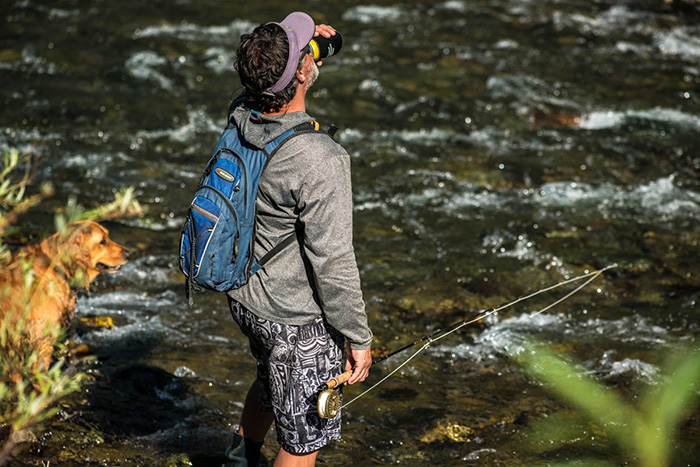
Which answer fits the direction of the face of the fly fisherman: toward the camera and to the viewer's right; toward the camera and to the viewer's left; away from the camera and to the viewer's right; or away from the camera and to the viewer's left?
away from the camera and to the viewer's right

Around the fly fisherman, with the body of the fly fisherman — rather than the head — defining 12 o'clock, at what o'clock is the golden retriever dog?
The golden retriever dog is roughly at 9 o'clock from the fly fisherman.

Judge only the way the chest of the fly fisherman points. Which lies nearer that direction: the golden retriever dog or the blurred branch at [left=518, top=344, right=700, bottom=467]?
the blurred branch

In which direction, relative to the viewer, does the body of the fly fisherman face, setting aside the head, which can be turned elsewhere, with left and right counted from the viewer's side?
facing away from the viewer and to the right of the viewer

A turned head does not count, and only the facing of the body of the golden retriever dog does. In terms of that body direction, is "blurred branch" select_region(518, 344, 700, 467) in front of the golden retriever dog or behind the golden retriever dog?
in front

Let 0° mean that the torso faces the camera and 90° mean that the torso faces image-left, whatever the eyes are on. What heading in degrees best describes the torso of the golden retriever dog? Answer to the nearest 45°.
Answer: approximately 270°

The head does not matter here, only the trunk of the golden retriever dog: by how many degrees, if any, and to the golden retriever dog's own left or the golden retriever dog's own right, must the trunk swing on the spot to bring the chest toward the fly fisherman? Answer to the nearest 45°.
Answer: approximately 45° to the golden retriever dog's own right
